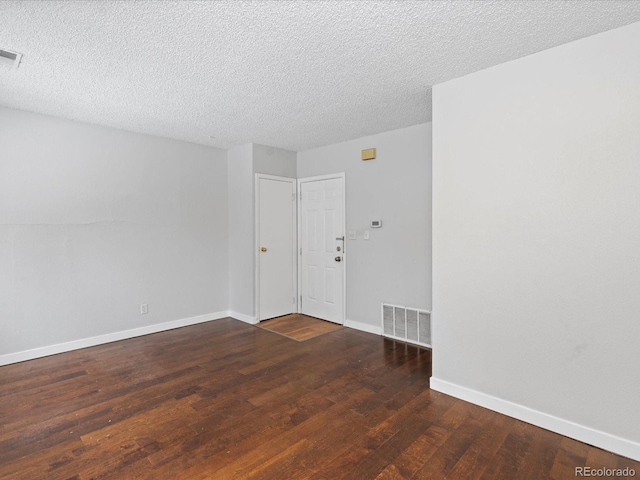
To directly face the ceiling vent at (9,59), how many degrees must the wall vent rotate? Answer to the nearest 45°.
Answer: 0° — it already faces it

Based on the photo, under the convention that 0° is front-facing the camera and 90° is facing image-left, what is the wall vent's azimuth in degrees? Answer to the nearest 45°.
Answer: approximately 45°

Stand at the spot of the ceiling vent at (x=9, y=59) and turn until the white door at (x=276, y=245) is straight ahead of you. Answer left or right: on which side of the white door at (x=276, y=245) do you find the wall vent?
right

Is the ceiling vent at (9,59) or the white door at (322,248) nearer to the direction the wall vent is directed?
the ceiling vent

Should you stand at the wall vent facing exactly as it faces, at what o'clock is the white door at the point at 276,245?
The white door is roughly at 2 o'clock from the wall vent.

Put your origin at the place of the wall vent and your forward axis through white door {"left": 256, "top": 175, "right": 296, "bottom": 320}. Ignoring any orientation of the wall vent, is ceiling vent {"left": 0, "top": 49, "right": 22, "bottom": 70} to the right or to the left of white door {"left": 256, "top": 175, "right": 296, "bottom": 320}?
left

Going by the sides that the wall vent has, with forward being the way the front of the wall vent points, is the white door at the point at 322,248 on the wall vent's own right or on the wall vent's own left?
on the wall vent's own right
